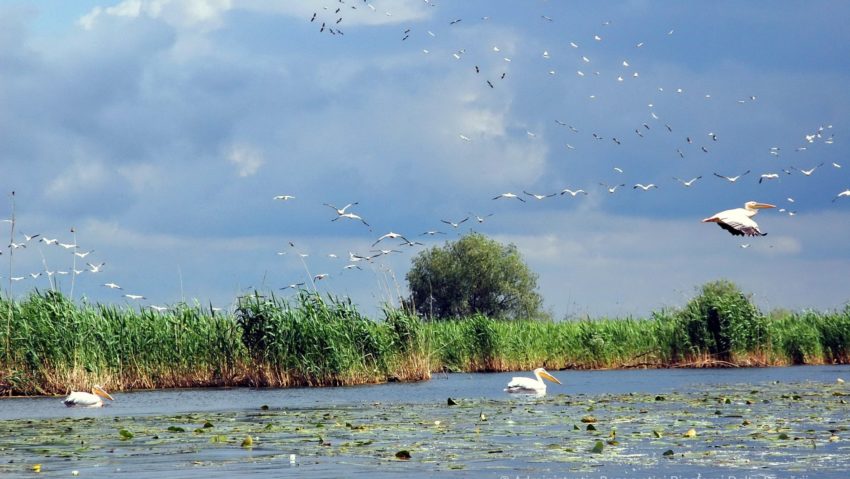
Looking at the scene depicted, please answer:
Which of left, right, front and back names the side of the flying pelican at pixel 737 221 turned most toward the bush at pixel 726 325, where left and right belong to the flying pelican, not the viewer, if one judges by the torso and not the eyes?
left

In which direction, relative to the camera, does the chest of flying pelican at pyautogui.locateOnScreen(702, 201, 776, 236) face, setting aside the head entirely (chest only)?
to the viewer's right

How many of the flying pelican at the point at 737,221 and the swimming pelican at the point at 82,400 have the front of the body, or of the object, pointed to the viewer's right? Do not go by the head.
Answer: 2

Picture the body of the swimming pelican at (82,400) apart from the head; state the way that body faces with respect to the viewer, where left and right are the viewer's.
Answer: facing to the right of the viewer

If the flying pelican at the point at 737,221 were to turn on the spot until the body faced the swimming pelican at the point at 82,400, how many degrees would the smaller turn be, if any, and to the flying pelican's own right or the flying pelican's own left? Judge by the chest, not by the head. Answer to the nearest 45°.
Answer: approximately 180°

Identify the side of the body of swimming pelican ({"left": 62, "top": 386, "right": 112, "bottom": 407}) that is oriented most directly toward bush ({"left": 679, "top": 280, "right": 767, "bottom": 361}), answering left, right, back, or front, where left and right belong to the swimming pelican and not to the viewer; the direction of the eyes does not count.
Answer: front

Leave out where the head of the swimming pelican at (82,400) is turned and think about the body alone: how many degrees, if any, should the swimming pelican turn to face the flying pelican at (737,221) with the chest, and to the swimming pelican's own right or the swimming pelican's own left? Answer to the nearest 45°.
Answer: approximately 45° to the swimming pelican's own right
